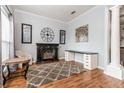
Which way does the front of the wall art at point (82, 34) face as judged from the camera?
facing the viewer and to the left of the viewer

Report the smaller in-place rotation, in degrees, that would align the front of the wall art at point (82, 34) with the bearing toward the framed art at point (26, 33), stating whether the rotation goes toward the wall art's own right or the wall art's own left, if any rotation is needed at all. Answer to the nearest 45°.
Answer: approximately 45° to the wall art's own right

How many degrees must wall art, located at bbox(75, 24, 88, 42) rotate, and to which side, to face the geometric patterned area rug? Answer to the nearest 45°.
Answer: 0° — it already faces it

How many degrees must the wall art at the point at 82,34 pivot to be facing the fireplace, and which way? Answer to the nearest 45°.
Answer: approximately 45° to its right

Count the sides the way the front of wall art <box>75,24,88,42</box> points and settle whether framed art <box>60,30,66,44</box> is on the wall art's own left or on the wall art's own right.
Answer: on the wall art's own right

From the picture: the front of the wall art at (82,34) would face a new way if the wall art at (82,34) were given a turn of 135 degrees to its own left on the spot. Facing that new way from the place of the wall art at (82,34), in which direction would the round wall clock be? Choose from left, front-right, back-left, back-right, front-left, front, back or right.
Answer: back
